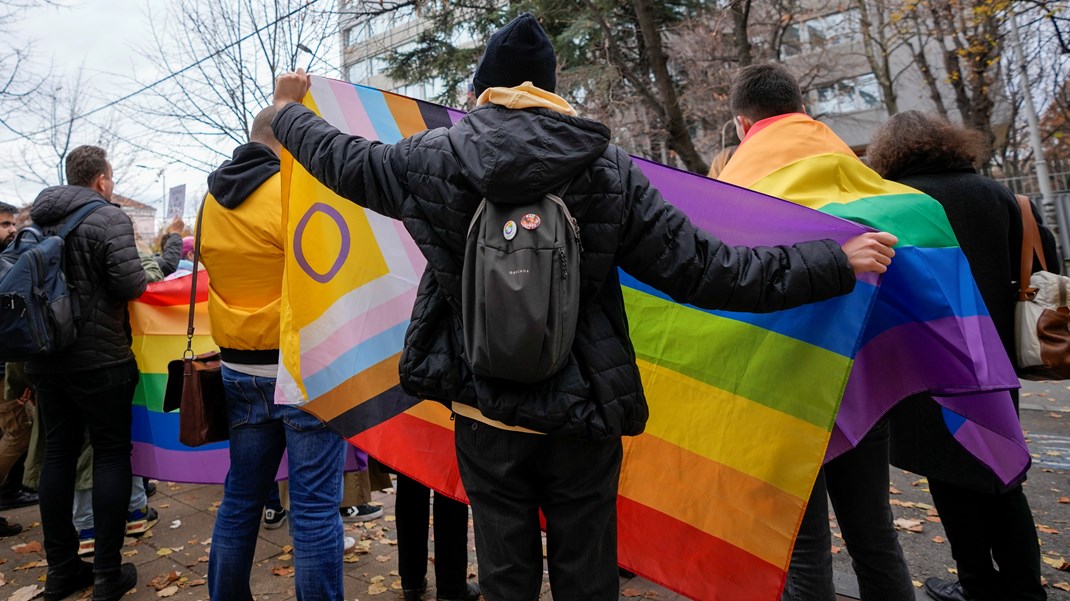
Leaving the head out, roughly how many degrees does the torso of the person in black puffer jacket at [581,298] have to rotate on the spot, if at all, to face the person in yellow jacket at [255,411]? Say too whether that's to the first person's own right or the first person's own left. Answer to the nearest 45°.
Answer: approximately 45° to the first person's own left

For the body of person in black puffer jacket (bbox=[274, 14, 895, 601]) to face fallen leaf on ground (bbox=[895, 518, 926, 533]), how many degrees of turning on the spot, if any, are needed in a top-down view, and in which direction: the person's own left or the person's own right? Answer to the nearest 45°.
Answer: approximately 45° to the person's own right

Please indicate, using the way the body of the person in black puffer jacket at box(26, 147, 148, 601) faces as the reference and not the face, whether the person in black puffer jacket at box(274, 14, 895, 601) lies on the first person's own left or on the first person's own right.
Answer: on the first person's own right

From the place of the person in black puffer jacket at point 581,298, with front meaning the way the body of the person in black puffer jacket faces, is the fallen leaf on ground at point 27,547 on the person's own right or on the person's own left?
on the person's own left

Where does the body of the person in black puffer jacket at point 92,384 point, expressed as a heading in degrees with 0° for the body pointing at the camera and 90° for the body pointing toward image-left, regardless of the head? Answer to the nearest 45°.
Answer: approximately 225°

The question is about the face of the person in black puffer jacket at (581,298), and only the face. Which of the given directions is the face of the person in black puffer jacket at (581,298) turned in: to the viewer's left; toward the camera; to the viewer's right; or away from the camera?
away from the camera

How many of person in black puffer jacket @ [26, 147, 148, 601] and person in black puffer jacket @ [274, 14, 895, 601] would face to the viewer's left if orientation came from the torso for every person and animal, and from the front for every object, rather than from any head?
0

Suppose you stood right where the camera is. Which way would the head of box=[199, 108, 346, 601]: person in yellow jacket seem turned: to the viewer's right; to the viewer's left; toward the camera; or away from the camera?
away from the camera

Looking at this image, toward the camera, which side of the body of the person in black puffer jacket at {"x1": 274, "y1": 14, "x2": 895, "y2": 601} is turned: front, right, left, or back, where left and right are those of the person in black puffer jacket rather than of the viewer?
back

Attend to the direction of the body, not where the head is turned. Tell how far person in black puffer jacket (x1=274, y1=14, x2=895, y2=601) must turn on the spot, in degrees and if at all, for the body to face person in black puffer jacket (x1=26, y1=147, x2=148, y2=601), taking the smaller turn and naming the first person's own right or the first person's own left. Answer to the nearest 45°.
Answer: approximately 45° to the first person's own left
